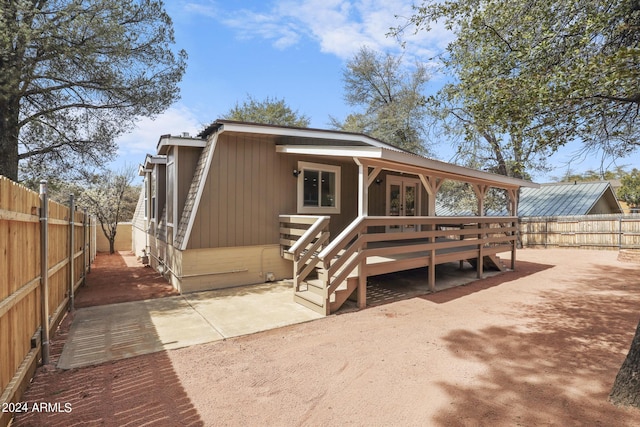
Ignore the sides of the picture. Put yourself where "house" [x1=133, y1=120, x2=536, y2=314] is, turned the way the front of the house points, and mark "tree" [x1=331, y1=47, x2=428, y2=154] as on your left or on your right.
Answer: on your left

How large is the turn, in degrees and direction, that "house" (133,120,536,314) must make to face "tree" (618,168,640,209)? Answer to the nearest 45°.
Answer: approximately 90° to its left

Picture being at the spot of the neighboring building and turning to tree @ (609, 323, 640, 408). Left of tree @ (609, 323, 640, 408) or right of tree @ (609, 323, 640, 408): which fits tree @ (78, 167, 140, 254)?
right

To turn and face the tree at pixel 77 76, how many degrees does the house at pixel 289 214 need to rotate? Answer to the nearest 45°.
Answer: approximately 135° to its right

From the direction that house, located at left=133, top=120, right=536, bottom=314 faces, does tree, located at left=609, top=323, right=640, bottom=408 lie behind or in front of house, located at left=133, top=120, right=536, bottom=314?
in front

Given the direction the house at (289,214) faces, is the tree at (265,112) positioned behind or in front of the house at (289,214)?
behind

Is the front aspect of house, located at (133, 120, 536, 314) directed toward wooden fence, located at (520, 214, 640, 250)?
no

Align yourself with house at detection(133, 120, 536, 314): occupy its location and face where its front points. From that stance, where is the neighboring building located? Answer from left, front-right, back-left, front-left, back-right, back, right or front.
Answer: left

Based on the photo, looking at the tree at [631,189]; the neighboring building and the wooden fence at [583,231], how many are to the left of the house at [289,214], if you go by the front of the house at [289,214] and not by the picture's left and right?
3

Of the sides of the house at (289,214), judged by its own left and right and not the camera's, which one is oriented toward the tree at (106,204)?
back

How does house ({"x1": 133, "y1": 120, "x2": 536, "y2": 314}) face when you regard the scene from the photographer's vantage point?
facing the viewer and to the right of the viewer

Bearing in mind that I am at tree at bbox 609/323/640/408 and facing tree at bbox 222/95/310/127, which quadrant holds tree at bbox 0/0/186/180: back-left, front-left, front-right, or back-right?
front-left
